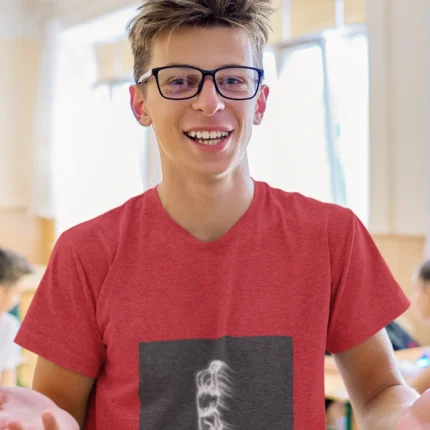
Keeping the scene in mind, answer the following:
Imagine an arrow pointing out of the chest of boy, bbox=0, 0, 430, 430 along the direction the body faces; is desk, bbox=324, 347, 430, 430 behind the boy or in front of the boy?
behind

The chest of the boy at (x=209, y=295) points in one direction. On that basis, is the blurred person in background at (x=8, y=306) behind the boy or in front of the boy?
behind

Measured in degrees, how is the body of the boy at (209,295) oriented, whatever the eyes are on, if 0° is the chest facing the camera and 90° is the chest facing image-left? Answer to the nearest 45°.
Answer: approximately 0°
